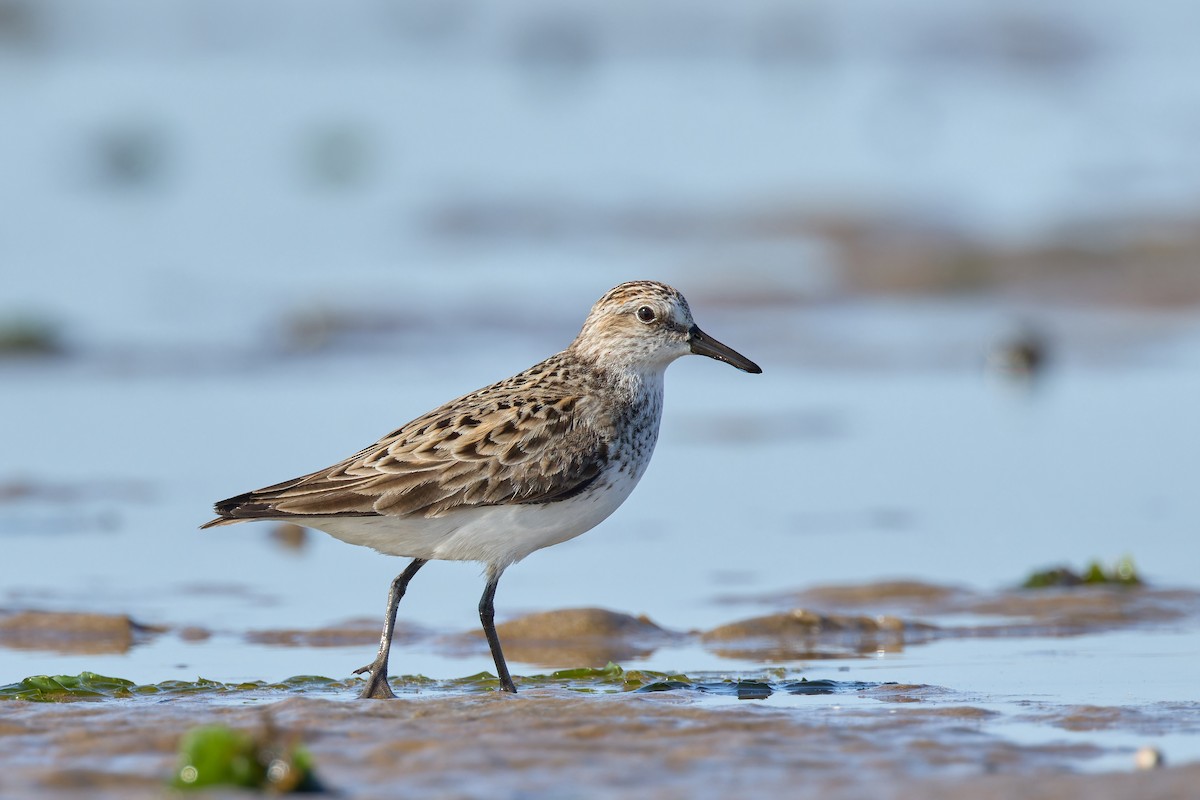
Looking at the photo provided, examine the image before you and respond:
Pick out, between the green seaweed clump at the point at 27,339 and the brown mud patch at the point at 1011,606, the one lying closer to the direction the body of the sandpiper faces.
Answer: the brown mud patch

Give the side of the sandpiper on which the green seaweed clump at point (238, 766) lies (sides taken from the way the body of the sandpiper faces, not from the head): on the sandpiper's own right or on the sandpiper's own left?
on the sandpiper's own right

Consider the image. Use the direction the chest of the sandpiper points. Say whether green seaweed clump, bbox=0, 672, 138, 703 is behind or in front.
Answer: behind

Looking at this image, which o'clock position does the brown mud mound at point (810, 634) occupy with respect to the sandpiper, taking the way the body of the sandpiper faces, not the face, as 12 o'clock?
The brown mud mound is roughly at 11 o'clock from the sandpiper.

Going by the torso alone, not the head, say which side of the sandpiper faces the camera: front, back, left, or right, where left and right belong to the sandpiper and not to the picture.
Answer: right

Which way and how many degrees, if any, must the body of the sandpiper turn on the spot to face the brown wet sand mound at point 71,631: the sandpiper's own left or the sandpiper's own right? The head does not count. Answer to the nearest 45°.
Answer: approximately 135° to the sandpiper's own left

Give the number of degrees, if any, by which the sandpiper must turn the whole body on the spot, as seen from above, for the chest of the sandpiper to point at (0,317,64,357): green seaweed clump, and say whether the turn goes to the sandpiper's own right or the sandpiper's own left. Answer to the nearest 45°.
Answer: approximately 135° to the sandpiper's own left

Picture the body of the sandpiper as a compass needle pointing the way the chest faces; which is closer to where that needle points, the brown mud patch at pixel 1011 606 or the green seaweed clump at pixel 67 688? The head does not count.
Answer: the brown mud patch
